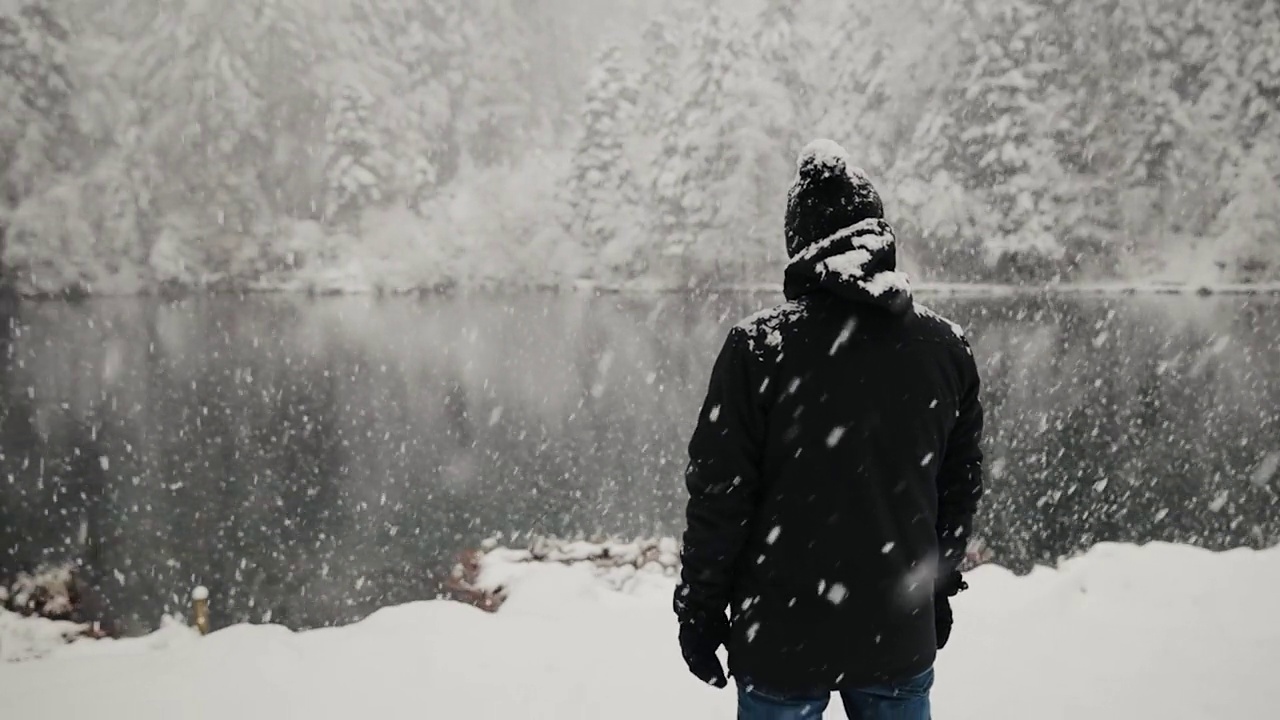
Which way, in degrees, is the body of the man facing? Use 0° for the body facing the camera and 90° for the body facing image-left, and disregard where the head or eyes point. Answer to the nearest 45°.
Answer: approximately 180°

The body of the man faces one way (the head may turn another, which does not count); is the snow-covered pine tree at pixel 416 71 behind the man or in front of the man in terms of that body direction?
in front

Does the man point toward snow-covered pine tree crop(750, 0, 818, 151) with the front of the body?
yes

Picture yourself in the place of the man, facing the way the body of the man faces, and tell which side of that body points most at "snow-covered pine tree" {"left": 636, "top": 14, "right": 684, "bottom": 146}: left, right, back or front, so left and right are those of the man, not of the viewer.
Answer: front

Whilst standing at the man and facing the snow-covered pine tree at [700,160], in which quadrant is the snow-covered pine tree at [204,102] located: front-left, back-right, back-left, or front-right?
front-left

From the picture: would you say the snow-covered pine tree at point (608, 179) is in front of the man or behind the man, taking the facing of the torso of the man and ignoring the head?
in front

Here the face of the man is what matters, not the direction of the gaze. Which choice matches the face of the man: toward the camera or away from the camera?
away from the camera

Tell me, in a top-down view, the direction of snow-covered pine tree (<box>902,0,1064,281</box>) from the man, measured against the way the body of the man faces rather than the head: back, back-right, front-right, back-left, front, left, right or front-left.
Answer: front
